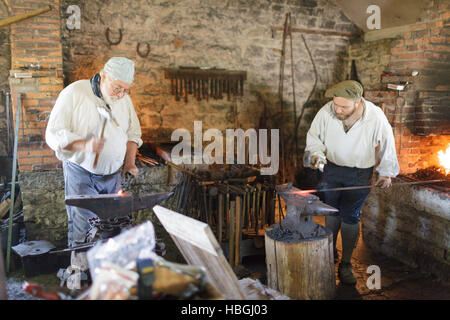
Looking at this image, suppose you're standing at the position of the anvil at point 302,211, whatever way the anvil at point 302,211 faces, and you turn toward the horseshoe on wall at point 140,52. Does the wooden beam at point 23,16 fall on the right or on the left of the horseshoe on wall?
left

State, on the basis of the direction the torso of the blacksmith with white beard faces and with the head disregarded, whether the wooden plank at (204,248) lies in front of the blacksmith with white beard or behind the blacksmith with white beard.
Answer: in front

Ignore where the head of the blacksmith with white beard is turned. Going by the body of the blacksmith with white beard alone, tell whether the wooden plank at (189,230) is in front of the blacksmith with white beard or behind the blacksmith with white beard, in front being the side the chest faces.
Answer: in front

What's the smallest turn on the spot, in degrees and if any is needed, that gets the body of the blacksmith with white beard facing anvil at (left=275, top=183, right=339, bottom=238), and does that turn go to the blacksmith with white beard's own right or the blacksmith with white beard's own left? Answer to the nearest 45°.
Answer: approximately 45° to the blacksmith with white beard's own left

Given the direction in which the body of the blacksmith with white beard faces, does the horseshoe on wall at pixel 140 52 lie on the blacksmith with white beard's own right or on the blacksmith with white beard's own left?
on the blacksmith with white beard's own left

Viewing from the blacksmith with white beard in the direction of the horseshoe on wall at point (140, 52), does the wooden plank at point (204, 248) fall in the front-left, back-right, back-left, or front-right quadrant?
back-right

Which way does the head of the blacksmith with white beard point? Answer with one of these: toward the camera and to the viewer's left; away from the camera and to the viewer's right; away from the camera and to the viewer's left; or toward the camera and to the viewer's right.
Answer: toward the camera and to the viewer's right

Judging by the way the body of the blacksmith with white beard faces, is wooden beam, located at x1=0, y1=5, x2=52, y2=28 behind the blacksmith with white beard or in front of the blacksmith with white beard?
behind

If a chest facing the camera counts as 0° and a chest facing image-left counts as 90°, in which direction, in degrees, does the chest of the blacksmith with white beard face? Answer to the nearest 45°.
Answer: approximately 315°
